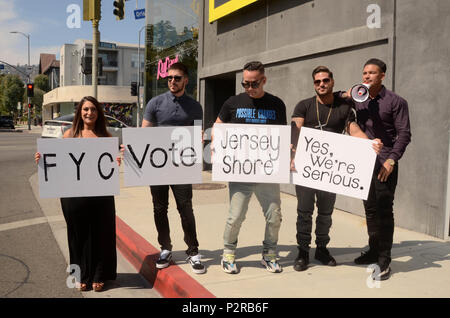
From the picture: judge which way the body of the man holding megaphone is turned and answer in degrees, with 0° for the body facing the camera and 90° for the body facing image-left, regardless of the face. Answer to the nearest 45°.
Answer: approximately 45°

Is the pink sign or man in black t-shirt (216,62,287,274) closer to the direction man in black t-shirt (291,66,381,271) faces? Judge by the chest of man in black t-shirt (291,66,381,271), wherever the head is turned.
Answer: the man in black t-shirt

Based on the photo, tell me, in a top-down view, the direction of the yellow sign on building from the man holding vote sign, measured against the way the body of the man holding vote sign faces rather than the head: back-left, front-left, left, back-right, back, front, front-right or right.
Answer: back

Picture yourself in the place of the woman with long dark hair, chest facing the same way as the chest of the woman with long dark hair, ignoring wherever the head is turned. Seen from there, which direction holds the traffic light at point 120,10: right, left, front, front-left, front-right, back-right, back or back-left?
back

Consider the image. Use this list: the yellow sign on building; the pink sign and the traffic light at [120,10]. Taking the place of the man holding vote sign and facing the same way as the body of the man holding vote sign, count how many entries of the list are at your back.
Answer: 3

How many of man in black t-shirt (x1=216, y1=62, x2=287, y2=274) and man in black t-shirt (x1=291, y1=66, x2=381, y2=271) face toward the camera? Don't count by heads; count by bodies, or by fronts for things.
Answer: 2

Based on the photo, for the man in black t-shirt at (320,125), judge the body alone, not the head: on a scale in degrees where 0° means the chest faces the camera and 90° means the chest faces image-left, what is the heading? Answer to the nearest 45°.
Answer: approximately 0°

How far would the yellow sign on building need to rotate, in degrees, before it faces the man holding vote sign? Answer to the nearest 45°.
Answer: approximately 45° to its left

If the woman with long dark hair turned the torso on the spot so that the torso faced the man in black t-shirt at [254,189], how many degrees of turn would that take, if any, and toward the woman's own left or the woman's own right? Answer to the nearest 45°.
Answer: approximately 90° to the woman's own left

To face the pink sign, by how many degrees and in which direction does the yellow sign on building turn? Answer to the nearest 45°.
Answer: approximately 90° to its right
